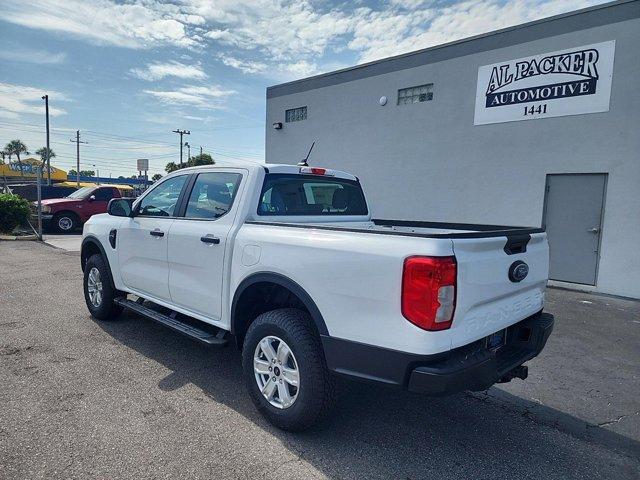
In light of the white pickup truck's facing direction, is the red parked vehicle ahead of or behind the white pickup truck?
ahead

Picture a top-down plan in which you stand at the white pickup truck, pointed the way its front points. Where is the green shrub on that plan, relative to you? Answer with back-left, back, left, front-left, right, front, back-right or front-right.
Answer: front

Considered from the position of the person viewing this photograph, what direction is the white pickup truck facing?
facing away from the viewer and to the left of the viewer
